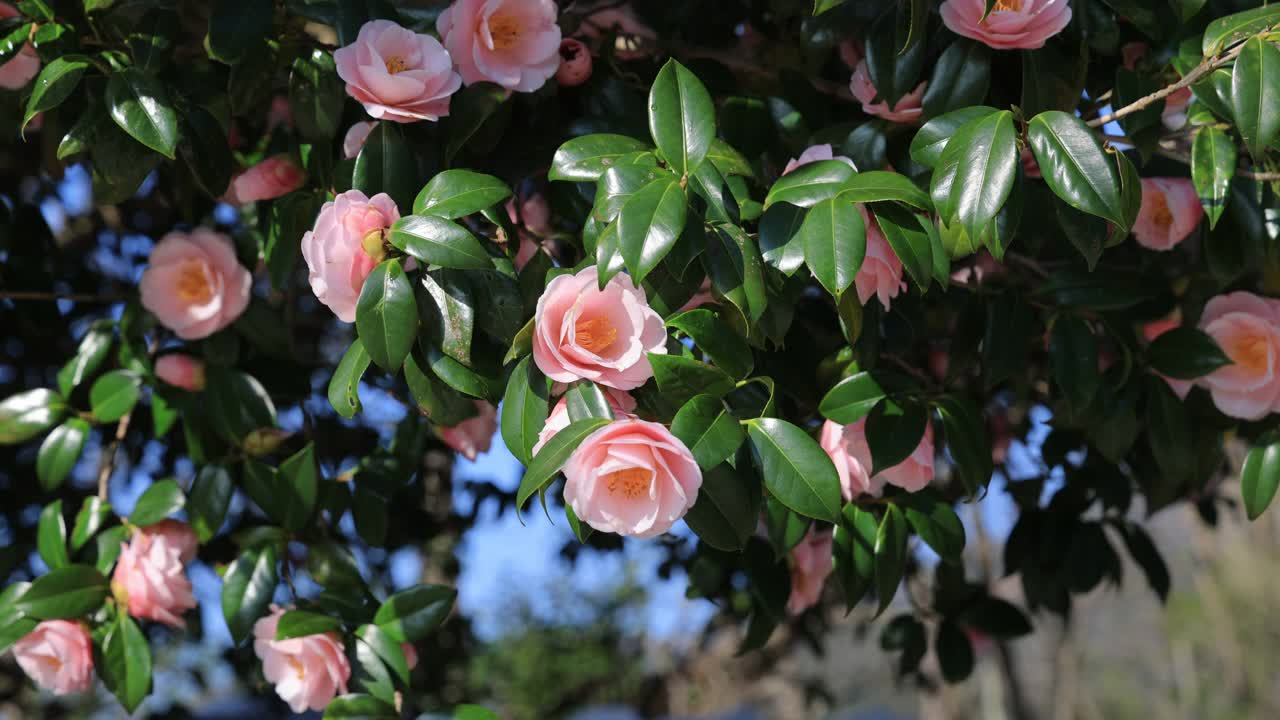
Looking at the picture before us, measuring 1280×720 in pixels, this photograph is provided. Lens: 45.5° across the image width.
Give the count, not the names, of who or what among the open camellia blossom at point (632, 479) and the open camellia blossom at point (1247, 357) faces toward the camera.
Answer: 2

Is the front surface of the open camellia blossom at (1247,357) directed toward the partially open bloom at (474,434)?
no

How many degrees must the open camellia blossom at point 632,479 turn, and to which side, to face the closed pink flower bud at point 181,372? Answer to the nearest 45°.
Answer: approximately 135° to its right

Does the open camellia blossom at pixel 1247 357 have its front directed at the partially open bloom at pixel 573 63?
no

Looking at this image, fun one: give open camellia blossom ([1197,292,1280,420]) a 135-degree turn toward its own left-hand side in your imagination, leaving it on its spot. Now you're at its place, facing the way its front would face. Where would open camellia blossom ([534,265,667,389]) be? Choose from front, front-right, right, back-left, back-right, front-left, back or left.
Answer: back

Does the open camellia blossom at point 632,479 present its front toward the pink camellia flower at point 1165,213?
no

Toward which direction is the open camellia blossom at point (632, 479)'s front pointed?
toward the camera

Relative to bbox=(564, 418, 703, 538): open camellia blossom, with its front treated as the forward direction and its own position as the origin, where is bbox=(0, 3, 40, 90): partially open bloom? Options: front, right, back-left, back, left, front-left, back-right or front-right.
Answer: back-right

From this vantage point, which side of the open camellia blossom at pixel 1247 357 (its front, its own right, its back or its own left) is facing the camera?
front
